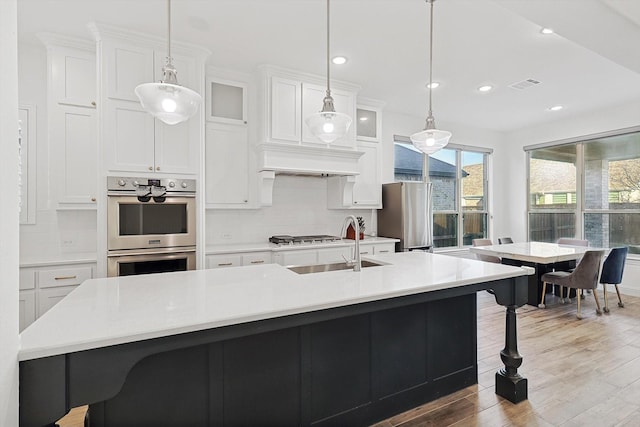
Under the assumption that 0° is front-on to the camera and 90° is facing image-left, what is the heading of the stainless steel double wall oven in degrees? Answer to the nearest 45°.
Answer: approximately 0°

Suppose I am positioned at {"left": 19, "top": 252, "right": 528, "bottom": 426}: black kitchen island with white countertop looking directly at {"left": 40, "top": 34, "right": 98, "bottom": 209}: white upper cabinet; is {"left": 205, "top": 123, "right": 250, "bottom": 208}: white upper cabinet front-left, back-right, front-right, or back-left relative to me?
front-right

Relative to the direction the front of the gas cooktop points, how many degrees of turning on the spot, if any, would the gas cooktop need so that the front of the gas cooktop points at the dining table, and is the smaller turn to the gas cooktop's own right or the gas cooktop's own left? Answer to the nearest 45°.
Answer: approximately 45° to the gas cooktop's own left

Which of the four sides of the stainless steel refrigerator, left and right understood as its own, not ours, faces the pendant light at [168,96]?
right

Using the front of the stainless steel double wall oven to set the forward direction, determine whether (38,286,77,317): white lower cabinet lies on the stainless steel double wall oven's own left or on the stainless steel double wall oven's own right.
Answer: on the stainless steel double wall oven's own right

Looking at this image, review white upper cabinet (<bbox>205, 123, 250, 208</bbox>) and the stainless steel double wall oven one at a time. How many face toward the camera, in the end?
2

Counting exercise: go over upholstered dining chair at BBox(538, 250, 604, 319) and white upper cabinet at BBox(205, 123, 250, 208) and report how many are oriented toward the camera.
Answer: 1

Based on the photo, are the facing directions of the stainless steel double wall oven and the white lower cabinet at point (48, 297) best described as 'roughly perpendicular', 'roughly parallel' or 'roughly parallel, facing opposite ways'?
roughly parallel

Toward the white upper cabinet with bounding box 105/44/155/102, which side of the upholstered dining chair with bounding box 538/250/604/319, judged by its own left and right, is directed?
left

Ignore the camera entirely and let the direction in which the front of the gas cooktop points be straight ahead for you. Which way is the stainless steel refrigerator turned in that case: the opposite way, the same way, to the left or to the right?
the same way

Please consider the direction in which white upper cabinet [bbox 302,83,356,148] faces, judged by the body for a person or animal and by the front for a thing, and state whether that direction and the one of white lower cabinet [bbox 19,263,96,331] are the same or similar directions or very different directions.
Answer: same or similar directions

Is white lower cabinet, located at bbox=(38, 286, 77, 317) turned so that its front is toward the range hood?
no

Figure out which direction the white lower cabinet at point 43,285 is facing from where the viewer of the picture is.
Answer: facing the viewer

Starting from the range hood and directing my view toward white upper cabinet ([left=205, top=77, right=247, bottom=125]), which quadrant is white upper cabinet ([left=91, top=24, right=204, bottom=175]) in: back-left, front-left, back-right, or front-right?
front-left

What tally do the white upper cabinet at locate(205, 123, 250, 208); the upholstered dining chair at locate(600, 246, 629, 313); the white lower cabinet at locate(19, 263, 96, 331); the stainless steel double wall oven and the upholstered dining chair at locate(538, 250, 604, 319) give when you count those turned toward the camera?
3

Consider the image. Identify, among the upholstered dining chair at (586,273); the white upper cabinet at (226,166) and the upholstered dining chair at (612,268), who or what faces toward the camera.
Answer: the white upper cabinet

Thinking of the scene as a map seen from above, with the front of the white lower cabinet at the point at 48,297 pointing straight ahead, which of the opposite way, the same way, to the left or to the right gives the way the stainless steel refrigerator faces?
the same way

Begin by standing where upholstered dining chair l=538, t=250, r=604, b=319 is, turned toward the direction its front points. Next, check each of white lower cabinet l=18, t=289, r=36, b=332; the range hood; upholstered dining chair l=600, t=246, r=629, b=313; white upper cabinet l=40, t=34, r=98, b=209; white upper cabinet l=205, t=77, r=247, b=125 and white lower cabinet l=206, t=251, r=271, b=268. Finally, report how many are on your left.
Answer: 5

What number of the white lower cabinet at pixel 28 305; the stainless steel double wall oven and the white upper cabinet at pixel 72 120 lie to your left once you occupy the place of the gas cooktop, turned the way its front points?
0

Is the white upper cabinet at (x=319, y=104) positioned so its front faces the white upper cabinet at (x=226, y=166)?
no

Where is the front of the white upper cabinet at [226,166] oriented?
toward the camera

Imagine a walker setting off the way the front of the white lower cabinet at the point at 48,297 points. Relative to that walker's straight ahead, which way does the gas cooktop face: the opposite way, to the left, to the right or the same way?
the same way

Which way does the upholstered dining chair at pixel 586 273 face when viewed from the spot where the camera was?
facing away from the viewer and to the left of the viewer
